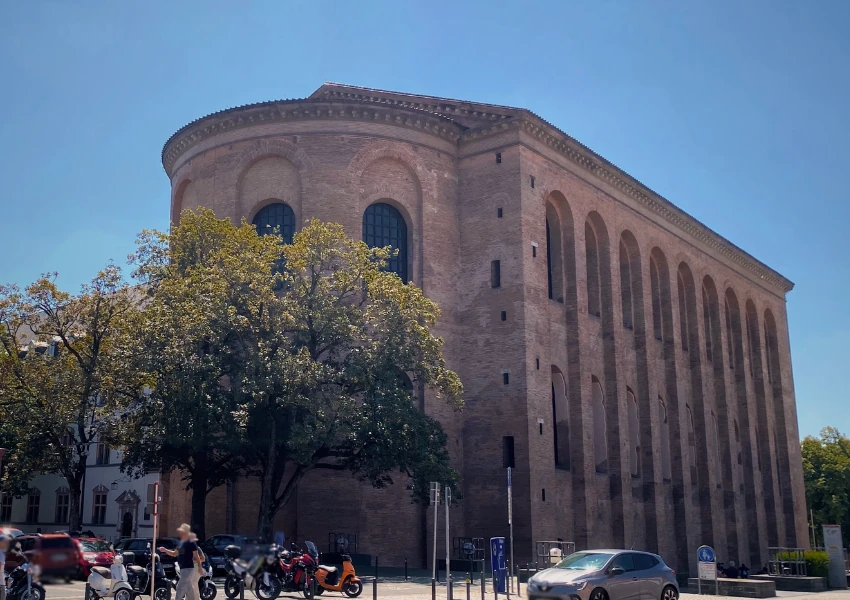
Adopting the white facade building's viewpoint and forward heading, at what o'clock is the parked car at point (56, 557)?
The parked car is roughly at 12 o'clock from the white facade building.

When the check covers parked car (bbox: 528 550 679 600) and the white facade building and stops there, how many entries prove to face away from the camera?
0

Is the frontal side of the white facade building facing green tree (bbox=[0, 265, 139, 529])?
yes

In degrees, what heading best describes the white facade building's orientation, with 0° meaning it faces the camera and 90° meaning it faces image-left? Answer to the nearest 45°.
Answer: approximately 0°

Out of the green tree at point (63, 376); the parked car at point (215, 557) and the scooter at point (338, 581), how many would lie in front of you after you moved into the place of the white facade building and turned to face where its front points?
3

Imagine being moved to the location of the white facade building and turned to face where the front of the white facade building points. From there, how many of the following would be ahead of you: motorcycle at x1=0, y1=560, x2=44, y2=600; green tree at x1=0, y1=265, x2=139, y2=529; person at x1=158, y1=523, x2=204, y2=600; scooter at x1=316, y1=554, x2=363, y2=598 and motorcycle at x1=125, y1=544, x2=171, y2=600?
5

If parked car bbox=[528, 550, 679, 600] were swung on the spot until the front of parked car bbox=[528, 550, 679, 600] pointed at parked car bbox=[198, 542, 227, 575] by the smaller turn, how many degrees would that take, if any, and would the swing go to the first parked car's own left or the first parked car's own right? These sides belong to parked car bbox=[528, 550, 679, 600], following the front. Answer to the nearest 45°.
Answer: approximately 90° to the first parked car's own right

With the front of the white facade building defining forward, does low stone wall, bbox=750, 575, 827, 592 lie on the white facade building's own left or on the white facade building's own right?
on the white facade building's own left

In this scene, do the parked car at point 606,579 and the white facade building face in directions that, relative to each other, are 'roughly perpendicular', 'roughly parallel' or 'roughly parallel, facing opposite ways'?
roughly perpendicular

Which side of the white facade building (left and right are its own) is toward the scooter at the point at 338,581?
front

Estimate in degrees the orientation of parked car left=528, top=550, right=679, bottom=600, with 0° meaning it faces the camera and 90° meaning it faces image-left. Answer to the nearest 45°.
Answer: approximately 45°

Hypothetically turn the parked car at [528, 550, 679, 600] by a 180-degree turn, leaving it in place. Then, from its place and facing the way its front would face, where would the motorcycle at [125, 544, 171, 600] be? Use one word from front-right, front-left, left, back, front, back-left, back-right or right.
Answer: back-left
